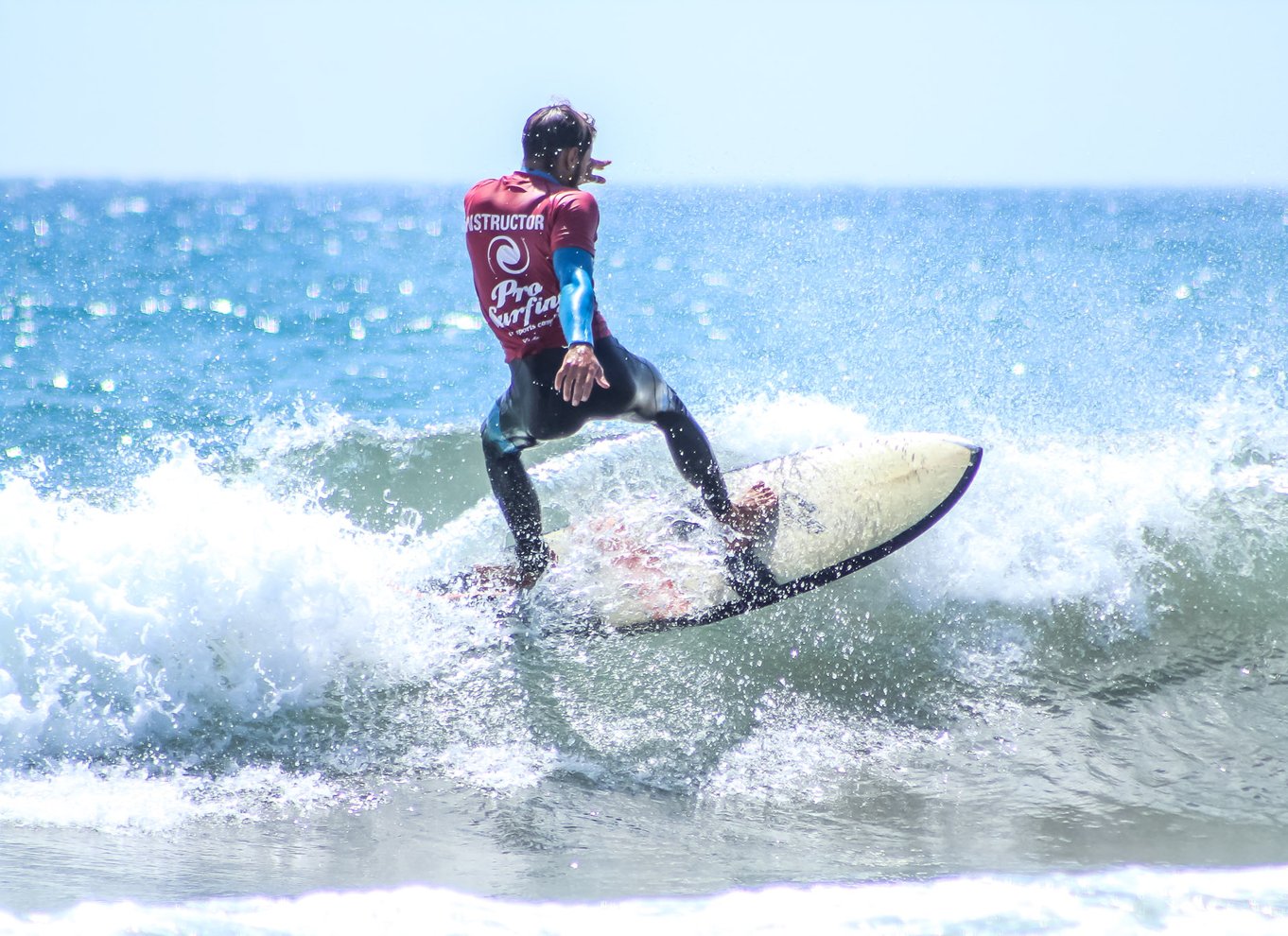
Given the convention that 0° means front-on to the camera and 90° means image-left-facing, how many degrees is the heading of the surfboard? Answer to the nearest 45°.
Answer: approximately 270°

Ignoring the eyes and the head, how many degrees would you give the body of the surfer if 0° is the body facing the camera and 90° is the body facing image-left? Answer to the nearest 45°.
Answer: approximately 225°
